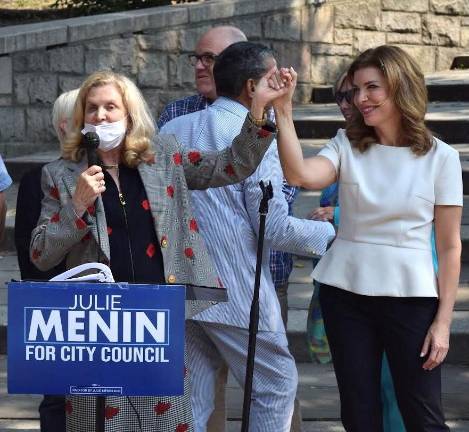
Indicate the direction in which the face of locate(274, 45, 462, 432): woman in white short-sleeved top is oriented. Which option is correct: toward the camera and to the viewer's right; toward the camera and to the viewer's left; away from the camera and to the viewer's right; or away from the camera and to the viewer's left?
toward the camera and to the viewer's left

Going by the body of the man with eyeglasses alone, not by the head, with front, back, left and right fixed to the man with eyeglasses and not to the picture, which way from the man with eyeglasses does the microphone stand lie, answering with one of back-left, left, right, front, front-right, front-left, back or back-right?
front-left

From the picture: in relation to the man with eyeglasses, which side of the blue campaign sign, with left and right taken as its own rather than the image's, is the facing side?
back

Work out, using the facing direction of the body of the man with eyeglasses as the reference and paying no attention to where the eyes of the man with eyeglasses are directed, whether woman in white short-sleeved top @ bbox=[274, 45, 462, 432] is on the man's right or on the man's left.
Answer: on the man's left

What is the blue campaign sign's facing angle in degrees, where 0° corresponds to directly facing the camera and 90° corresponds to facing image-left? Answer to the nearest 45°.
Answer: approximately 0°

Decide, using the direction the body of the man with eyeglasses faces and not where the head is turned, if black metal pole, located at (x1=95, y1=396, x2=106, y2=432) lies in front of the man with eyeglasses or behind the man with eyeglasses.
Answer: in front

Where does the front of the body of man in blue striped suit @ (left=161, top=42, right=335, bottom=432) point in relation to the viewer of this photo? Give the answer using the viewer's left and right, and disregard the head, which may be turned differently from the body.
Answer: facing away from the viewer and to the right of the viewer

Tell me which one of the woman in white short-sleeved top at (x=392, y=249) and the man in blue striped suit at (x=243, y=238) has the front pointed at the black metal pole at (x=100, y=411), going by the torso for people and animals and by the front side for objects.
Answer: the woman in white short-sleeved top

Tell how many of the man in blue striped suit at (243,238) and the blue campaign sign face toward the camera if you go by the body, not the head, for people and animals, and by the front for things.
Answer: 1

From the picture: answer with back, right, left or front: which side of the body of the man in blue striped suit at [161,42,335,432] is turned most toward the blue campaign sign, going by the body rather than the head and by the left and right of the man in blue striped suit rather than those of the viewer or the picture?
back

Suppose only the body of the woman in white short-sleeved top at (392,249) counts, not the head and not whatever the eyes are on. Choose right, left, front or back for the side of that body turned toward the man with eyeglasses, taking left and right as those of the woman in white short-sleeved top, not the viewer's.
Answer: right

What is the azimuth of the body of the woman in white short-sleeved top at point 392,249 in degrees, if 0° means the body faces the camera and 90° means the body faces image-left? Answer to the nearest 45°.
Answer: approximately 45°
